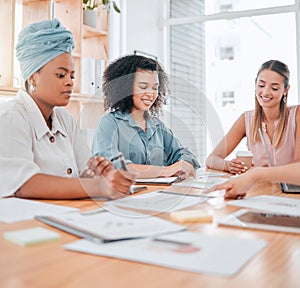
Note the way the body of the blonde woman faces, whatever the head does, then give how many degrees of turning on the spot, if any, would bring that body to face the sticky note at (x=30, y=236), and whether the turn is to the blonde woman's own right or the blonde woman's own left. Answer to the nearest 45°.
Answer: approximately 45° to the blonde woman's own left

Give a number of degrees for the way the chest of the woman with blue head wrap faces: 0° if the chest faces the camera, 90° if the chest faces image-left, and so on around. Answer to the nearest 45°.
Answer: approximately 315°

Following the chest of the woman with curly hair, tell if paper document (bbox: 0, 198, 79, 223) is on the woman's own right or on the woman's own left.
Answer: on the woman's own right

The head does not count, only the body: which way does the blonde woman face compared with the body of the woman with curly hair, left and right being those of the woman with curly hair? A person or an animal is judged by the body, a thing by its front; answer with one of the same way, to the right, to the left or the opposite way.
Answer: to the right

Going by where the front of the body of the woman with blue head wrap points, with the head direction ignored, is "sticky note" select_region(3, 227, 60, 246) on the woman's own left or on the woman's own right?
on the woman's own right

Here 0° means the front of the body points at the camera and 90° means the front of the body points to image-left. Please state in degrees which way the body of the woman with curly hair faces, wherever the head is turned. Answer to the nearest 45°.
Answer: approximately 315°

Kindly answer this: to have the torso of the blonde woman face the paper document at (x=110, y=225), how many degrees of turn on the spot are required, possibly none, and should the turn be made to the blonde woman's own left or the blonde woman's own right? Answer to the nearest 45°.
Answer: approximately 45° to the blonde woman's own left

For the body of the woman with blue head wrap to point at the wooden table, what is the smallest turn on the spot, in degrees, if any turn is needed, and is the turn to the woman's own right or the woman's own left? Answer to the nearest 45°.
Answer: approximately 45° to the woman's own right

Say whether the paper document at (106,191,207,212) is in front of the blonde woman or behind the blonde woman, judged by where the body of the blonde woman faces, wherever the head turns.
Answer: in front

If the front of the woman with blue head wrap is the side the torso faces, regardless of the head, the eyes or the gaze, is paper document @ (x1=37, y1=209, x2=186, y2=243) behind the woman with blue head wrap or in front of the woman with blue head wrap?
in front

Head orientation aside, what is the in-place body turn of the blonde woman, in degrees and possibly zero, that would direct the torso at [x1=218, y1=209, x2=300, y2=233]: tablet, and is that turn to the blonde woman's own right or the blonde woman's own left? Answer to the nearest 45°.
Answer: approximately 45° to the blonde woman's own left

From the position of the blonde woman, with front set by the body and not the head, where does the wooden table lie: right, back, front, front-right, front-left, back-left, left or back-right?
front-left

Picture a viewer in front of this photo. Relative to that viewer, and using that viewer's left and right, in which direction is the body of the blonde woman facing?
facing the viewer and to the left of the viewer
